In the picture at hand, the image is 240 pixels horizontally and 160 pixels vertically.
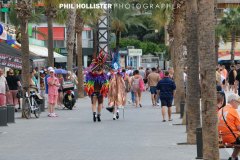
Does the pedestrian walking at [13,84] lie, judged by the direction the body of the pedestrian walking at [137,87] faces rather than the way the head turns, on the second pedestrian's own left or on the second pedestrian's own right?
on the second pedestrian's own left

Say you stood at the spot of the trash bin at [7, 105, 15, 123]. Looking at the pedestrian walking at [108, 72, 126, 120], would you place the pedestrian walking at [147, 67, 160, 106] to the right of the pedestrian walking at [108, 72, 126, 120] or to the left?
left

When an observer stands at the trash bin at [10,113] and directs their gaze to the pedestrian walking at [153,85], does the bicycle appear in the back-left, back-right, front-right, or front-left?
front-left

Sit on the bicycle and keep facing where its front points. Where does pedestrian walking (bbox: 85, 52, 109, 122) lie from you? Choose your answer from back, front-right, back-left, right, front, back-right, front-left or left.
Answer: left
